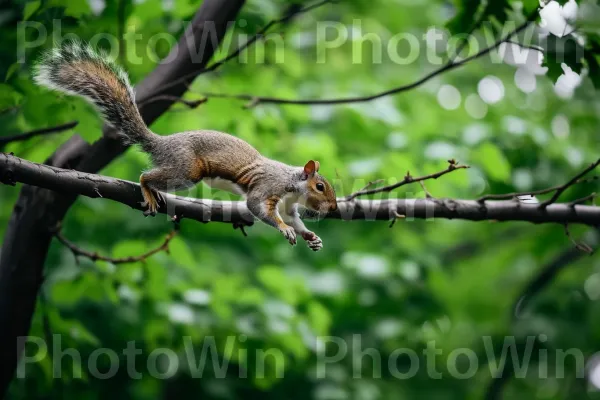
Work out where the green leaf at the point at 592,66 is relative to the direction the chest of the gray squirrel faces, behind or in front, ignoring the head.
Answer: in front

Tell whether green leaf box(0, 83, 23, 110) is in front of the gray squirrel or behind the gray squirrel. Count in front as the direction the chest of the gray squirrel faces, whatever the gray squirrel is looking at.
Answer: behind

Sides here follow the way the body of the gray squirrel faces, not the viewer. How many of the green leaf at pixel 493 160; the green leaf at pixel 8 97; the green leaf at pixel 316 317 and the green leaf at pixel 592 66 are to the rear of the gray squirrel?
1

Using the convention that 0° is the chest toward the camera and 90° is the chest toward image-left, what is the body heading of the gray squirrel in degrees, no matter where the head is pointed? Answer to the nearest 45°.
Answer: approximately 270°

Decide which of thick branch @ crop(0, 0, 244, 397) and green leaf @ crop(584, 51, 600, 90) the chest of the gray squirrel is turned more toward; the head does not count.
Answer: the green leaf

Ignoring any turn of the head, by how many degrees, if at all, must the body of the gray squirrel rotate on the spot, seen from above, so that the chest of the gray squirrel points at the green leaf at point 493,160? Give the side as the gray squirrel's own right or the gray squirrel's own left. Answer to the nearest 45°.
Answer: approximately 45° to the gray squirrel's own left

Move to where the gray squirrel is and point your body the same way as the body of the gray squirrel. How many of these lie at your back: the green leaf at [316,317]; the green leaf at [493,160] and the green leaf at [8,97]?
1
